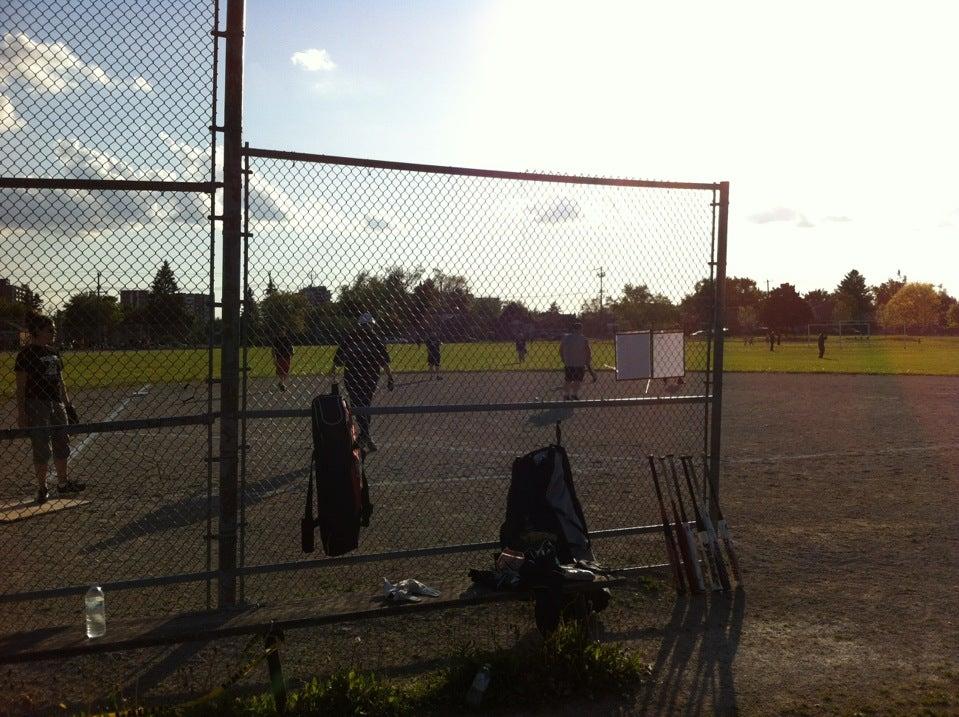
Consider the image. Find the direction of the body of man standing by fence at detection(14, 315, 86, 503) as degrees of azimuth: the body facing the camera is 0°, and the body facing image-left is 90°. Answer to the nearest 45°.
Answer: approximately 315°

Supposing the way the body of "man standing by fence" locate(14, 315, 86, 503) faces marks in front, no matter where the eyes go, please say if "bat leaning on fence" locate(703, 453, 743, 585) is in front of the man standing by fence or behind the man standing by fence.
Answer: in front

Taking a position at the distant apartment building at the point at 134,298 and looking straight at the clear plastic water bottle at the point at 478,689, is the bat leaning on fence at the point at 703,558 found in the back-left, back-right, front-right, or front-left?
front-left

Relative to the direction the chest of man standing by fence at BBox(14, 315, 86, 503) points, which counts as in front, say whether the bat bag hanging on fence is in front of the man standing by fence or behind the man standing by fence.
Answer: in front

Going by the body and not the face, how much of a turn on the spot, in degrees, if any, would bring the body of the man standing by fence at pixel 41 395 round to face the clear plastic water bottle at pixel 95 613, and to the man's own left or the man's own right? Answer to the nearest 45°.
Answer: approximately 45° to the man's own right

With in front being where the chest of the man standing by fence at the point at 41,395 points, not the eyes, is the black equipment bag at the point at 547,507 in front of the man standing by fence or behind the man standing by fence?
in front
